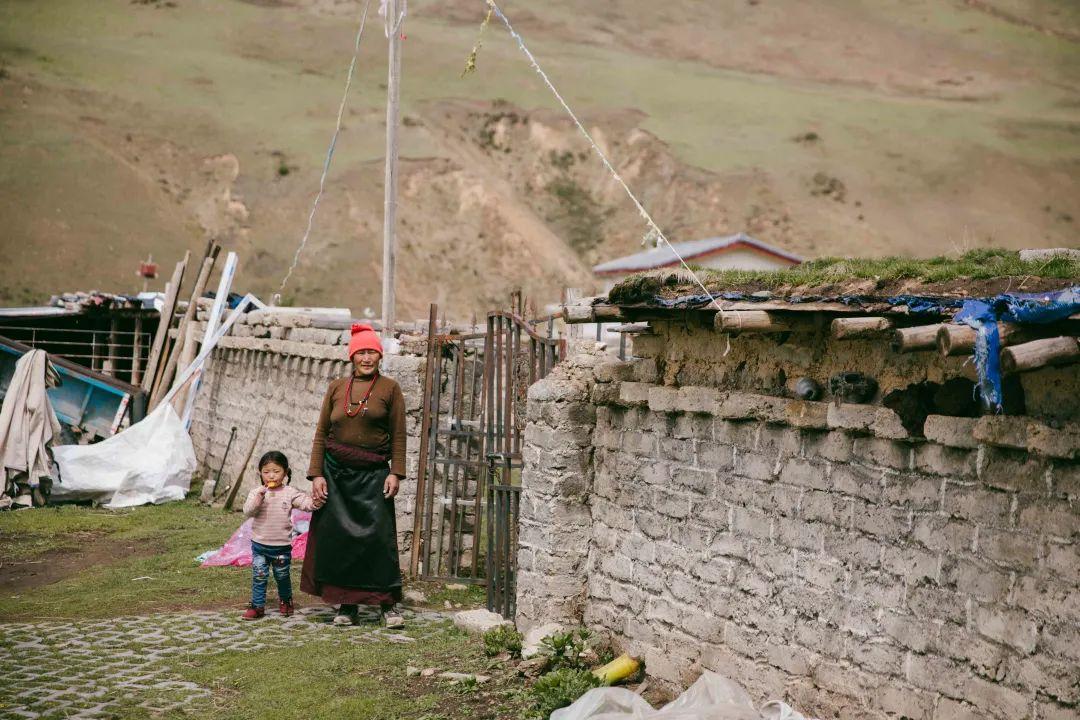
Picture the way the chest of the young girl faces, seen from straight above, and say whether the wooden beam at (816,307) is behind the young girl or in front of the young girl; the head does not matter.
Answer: in front

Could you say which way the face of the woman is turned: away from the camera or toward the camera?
toward the camera

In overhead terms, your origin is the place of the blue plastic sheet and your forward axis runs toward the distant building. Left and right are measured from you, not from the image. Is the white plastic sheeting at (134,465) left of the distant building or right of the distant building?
left

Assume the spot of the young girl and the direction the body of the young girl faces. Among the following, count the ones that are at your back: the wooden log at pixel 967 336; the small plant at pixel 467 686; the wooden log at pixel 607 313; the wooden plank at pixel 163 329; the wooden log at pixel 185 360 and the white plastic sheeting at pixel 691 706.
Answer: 2

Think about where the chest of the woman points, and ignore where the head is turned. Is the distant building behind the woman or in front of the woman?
behind

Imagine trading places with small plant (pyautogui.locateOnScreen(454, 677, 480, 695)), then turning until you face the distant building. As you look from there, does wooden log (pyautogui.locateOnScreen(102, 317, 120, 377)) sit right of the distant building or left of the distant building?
left

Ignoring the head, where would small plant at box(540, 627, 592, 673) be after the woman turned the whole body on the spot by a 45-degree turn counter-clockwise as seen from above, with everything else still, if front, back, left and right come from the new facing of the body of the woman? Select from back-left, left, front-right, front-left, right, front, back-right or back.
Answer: front

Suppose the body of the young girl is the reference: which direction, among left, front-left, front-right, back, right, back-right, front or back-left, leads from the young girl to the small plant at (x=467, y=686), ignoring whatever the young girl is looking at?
front-left

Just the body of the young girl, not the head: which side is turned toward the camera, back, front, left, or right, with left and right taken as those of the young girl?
front

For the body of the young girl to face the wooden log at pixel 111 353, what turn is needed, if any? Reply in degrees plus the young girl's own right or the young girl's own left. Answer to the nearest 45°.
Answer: approximately 180°

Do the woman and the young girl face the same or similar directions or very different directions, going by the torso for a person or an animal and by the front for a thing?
same or similar directions

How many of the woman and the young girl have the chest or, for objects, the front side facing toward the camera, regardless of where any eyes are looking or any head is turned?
2

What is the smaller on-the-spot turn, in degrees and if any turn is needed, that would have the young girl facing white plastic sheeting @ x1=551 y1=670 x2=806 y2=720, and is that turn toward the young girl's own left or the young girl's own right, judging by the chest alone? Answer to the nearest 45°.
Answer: approximately 45° to the young girl's own left

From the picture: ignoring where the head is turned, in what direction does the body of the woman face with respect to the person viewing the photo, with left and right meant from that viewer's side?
facing the viewer

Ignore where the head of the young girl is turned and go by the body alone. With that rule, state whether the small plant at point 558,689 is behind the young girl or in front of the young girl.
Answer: in front

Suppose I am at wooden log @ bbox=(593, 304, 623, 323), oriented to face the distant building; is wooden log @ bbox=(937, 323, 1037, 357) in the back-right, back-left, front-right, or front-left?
back-right
